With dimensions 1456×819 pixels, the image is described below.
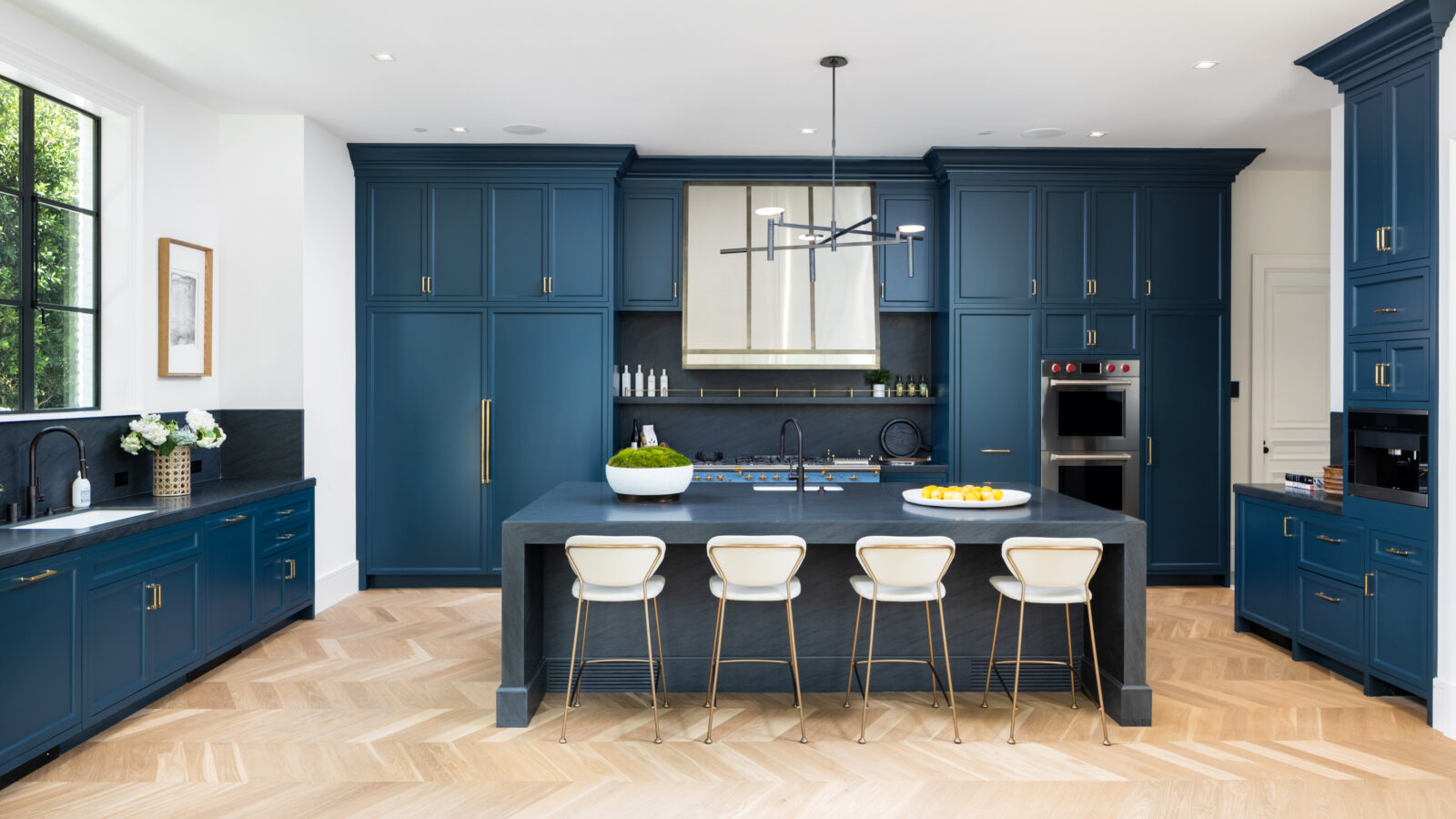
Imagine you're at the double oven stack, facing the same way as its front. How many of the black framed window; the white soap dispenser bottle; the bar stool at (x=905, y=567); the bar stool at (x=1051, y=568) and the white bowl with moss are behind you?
0

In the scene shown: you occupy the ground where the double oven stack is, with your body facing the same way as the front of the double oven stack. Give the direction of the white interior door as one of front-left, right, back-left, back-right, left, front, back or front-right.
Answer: back-left

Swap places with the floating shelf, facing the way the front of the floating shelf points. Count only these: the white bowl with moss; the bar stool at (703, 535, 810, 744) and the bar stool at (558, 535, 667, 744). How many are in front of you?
3

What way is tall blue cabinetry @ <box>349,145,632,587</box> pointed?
toward the camera

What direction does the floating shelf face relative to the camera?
toward the camera

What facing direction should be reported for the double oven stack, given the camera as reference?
facing the viewer

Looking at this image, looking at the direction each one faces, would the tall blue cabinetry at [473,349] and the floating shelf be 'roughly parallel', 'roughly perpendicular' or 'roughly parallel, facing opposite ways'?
roughly parallel

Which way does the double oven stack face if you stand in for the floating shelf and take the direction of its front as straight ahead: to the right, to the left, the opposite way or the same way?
the same way

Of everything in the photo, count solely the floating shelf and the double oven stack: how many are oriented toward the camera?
2

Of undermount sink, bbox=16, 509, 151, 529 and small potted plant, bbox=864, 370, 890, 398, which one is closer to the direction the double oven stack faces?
the undermount sink

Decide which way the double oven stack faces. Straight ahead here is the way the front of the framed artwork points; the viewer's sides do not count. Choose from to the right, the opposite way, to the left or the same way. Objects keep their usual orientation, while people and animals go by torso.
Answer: to the right

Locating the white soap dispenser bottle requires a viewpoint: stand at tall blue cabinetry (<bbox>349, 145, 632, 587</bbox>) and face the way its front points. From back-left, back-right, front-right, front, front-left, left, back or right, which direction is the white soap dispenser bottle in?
front-right

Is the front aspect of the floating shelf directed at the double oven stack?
no

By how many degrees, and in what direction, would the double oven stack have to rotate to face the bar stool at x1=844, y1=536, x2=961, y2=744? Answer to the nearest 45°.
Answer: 0° — it already faces it

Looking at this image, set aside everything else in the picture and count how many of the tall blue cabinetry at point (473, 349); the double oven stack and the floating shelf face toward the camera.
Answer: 3

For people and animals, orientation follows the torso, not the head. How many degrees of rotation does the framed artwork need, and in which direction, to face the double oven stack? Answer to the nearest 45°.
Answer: approximately 45° to its left

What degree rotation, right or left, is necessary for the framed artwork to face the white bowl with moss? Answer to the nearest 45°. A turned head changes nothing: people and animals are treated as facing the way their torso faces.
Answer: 0° — it already faces it

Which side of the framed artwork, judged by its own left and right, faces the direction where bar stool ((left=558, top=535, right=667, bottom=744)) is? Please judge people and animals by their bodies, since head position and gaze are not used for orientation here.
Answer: front
